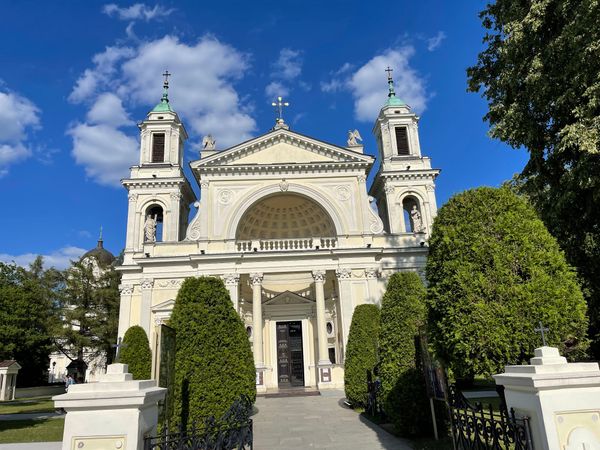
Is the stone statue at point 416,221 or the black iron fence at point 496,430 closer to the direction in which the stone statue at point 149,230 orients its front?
the black iron fence

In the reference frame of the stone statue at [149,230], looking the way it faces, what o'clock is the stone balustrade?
The stone balustrade is roughly at 10 o'clock from the stone statue.

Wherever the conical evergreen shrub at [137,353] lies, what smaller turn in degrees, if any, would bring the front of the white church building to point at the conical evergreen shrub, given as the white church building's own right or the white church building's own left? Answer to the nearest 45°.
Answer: approximately 45° to the white church building's own right

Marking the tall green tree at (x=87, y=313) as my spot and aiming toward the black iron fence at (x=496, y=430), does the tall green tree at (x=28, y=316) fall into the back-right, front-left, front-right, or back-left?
back-right

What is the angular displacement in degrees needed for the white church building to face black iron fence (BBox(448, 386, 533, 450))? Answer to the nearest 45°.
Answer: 0° — it already faces it

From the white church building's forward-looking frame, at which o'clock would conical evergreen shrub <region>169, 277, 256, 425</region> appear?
The conical evergreen shrub is roughly at 12 o'clock from the white church building.

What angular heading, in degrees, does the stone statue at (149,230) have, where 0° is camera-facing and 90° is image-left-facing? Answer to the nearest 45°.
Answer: approximately 0°
